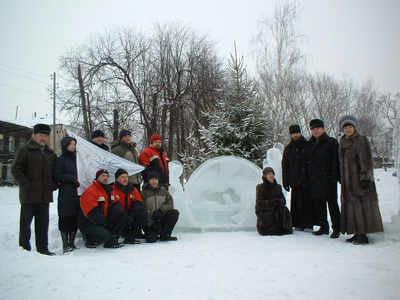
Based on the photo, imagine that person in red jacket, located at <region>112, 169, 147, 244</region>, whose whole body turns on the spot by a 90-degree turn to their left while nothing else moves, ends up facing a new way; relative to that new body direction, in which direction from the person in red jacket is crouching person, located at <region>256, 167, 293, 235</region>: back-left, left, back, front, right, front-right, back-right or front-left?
front-right

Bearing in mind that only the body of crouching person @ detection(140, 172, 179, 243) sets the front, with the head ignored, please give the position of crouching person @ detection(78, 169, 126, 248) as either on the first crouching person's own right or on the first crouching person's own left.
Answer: on the first crouching person's own right

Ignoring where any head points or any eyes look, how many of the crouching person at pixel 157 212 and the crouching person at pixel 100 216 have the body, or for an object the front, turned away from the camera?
0

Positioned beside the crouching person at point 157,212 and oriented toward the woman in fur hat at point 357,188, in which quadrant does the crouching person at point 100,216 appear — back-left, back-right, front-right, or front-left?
back-right

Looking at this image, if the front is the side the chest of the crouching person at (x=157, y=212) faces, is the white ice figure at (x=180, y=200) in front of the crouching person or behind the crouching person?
behind

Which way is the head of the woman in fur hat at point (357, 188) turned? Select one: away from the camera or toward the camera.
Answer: toward the camera

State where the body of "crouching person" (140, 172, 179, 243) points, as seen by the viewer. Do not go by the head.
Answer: toward the camera

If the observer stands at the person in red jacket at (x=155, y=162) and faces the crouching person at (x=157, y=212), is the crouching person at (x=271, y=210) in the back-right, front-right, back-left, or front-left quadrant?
front-left

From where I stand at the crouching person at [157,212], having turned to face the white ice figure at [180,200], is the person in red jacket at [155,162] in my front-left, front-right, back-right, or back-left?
front-left

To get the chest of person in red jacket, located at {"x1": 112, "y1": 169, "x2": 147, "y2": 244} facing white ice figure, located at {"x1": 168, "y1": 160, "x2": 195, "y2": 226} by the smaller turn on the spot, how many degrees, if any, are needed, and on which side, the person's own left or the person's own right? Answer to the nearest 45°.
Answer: approximately 90° to the person's own left
